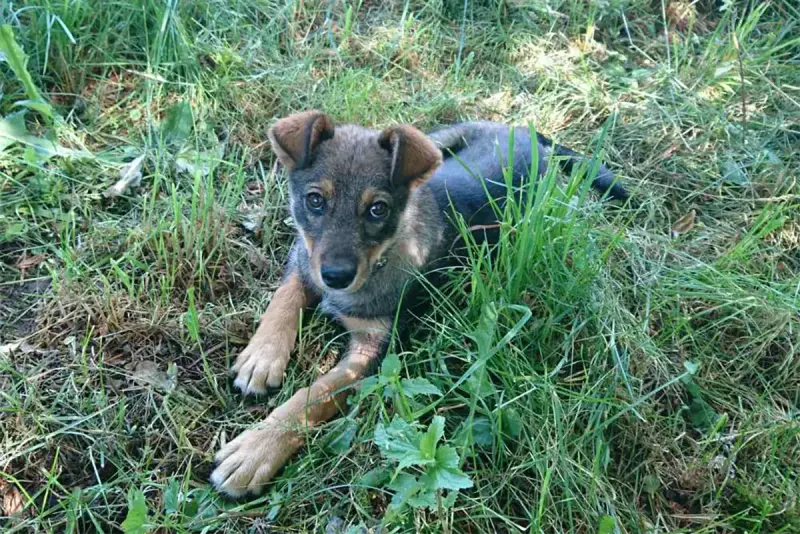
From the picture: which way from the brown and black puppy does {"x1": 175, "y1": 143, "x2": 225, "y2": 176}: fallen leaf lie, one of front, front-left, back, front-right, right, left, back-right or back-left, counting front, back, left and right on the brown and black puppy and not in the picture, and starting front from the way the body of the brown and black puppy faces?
right

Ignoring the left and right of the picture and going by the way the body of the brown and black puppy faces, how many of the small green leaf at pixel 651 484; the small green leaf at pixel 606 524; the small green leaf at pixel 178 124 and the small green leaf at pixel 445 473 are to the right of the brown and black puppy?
1

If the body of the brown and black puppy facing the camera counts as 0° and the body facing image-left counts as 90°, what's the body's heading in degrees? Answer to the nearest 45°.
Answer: approximately 45°

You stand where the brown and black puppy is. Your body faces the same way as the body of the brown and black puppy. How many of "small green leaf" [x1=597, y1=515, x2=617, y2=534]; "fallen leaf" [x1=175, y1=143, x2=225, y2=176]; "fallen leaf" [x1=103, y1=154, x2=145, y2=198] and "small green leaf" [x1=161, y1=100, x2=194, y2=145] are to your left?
1

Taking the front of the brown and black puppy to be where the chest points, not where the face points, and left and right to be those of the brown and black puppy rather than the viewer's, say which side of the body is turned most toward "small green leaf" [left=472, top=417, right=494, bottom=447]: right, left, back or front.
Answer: left

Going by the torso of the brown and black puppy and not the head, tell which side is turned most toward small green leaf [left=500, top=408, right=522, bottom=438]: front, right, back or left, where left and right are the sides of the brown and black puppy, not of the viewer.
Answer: left

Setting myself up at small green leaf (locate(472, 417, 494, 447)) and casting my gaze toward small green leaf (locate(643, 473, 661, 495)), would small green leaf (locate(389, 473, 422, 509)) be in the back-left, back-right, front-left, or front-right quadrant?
back-right

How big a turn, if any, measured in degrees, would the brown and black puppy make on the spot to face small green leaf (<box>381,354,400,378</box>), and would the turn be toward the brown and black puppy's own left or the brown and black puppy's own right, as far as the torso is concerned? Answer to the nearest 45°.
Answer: approximately 90° to the brown and black puppy's own left

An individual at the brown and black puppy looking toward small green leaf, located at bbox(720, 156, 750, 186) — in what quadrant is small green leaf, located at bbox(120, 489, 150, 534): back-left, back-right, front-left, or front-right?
back-right

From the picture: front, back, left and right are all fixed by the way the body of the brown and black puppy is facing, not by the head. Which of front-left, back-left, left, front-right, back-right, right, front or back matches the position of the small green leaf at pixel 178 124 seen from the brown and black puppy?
right

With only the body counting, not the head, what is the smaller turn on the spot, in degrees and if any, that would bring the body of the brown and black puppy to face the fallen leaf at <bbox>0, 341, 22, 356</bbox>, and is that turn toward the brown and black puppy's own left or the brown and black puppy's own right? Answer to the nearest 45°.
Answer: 0° — it already faces it

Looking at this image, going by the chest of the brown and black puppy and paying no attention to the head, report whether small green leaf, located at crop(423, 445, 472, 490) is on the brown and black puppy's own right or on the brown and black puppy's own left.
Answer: on the brown and black puppy's own left
